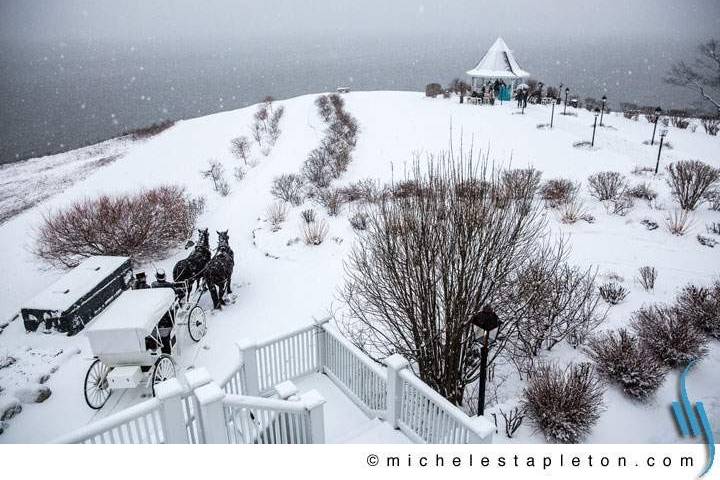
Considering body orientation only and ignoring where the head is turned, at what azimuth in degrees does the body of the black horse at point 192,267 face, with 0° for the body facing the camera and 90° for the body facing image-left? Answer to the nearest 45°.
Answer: approximately 225°

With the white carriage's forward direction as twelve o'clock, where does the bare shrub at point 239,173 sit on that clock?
The bare shrub is roughly at 11 o'clock from the white carriage.

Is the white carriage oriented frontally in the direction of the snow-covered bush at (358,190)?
yes

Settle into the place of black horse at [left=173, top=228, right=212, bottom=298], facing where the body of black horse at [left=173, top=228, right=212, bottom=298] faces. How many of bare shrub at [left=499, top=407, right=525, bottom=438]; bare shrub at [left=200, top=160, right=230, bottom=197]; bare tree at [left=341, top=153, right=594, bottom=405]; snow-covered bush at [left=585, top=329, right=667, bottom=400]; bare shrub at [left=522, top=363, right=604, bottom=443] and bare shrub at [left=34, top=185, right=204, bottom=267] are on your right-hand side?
4

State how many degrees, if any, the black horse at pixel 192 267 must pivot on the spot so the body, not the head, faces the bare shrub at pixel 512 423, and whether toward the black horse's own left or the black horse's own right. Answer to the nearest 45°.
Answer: approximately 90° to the black horse's own right

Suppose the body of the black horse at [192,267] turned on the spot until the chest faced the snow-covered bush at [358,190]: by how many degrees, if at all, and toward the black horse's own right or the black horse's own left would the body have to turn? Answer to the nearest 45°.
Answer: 0° — it already faces it

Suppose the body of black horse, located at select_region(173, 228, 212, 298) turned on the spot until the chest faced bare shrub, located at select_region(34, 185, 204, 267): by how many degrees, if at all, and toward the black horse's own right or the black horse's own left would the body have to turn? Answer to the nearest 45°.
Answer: approximately 90° to the black horse's own left

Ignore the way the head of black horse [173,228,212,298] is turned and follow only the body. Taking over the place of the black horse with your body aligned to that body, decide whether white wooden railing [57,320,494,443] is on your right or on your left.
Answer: on your right

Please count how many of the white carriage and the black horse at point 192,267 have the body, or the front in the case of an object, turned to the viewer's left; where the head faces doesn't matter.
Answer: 0

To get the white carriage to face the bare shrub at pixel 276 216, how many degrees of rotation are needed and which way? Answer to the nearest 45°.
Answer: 0° — it already faces it

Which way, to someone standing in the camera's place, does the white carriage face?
facing away from the viewer and to the right of the viewer

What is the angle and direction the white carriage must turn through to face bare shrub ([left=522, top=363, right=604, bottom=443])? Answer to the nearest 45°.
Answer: approximately 90° to its right

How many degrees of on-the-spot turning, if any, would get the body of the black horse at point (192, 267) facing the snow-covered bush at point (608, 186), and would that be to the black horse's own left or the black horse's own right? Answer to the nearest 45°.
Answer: approximately 45° to the black horse's own right

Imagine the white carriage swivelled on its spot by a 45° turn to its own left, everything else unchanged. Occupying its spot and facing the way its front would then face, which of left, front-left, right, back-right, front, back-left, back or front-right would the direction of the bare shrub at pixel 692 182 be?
right

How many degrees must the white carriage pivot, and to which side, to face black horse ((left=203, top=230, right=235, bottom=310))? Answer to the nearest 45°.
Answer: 0° — it already faces it

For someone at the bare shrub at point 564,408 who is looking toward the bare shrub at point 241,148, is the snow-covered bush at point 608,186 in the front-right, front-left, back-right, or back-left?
front-right

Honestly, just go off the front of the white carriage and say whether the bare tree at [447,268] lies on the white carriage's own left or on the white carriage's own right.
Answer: on the white carriage's own right

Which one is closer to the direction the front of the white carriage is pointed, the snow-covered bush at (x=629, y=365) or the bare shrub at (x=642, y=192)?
the bare shrub
